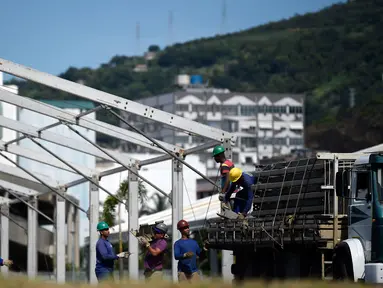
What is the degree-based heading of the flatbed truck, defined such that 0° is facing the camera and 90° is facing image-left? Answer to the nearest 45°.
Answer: approximately 315°

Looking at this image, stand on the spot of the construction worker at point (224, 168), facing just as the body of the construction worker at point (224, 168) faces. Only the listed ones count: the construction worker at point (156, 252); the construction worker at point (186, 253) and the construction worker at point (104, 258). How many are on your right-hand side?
0

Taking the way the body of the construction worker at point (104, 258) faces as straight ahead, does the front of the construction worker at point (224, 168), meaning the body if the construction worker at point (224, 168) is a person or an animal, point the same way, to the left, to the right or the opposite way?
the opposite way

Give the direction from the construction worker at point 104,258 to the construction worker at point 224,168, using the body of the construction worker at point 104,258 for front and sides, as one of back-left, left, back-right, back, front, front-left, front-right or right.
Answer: front-left

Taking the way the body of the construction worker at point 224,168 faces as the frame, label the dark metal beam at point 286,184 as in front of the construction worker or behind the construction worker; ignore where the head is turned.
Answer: behind

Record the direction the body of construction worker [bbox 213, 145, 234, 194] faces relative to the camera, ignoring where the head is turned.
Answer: to the viewer's left

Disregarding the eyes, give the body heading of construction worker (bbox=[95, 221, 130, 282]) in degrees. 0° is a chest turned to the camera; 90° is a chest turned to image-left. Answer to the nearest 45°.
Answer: approximately 270°

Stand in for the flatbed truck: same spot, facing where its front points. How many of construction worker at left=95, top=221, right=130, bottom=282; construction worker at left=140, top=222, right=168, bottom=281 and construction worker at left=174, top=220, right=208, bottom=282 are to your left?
0

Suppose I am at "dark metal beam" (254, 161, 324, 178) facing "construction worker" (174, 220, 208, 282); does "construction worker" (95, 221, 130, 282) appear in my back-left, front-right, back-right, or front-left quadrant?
front-right

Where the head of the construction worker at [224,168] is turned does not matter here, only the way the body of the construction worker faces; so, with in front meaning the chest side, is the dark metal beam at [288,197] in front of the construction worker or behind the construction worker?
behind

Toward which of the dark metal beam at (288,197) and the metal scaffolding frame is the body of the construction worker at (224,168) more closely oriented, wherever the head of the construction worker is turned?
the metal scaffolding frame
